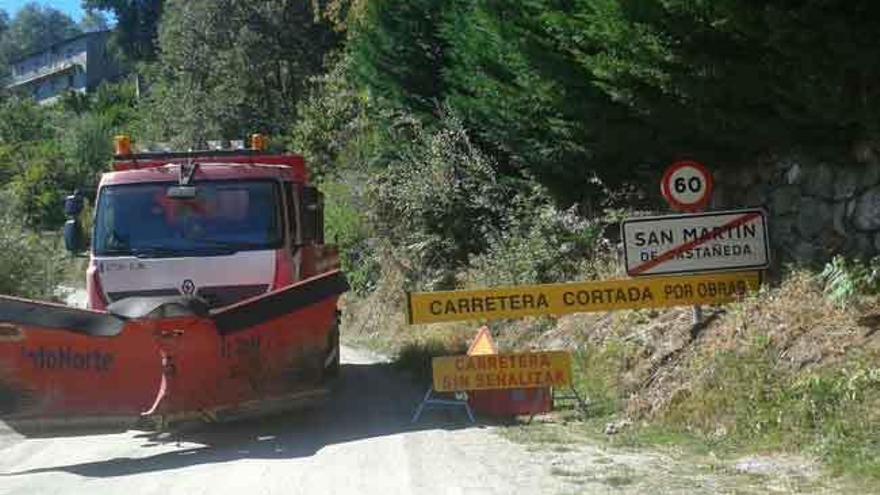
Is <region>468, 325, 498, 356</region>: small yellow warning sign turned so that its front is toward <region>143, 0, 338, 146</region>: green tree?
no

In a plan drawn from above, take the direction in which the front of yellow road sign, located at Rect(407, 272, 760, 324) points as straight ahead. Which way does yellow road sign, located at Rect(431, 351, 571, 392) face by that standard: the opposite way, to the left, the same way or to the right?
the same way

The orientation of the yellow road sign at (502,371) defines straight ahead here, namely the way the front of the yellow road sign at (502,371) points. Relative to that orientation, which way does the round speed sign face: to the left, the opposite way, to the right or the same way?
the same way

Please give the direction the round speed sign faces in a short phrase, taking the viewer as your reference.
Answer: facing the viewer

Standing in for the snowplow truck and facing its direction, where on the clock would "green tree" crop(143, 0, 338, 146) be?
The green tree is roughly at 6 o'clock from the snowplow truck.

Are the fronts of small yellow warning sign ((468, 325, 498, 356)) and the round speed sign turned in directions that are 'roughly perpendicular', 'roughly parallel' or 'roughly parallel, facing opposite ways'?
roughly parallel

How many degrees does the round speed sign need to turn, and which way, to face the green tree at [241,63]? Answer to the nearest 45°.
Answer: approximately 135° to its right

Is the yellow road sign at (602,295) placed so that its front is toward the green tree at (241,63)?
no

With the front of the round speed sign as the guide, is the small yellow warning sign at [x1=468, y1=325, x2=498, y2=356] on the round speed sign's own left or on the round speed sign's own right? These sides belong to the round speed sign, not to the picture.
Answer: on the round speed sign's own right

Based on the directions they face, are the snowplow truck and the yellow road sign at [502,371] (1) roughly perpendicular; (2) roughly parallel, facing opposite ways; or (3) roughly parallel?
roughly parallel

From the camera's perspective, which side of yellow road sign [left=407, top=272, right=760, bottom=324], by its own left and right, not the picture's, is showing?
front

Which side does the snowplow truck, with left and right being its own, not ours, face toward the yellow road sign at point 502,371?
left

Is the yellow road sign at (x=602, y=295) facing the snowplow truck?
no

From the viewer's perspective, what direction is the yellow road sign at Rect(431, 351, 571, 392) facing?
toward the camera

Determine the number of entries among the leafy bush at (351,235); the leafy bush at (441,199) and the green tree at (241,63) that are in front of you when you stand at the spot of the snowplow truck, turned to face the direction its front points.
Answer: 0
